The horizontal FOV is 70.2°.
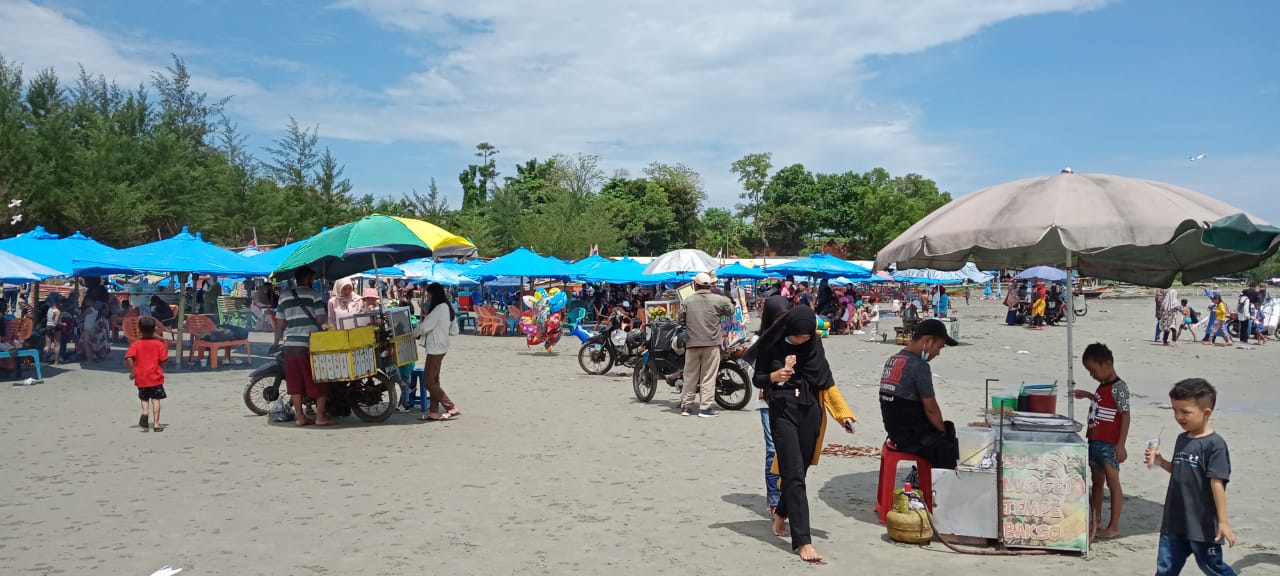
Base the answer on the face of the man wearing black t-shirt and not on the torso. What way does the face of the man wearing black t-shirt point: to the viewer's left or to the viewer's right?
to the viewer's right

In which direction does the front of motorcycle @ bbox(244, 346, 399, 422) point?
to the viewer's left

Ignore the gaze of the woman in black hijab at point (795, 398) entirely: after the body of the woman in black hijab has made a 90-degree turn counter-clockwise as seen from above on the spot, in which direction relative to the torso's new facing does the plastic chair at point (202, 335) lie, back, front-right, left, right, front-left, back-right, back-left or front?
back-left

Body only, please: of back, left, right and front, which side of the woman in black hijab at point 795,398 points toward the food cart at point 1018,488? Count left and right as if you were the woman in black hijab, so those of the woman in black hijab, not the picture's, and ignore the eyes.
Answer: left

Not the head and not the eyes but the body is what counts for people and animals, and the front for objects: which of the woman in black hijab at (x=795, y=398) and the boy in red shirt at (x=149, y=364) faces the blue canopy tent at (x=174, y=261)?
the boy in red shirt

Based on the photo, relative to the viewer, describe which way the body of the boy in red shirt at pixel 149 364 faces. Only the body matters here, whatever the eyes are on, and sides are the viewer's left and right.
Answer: facing away from the viewer
